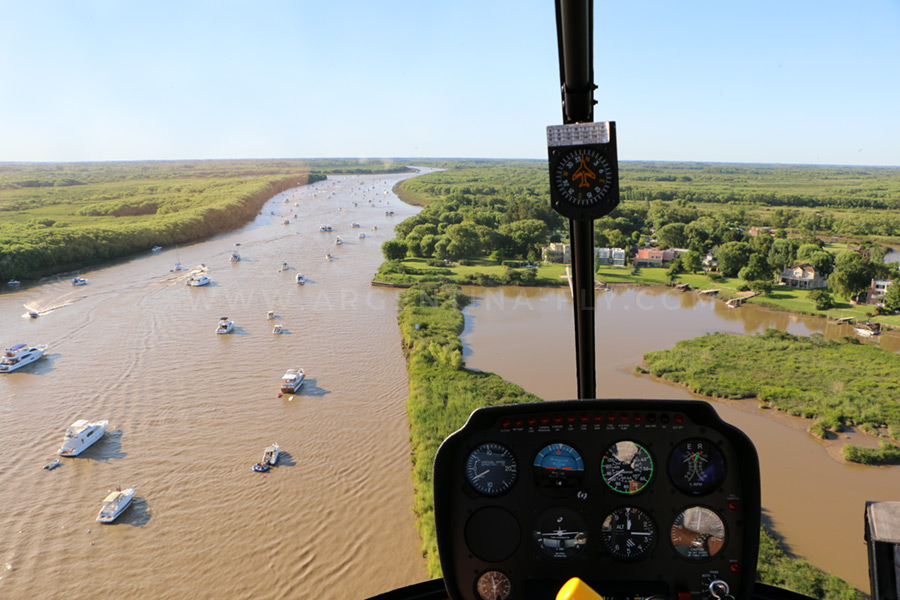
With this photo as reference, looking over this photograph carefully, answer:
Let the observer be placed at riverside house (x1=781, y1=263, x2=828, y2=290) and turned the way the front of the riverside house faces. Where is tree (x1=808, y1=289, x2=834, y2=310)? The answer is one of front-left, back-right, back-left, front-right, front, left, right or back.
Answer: front-left

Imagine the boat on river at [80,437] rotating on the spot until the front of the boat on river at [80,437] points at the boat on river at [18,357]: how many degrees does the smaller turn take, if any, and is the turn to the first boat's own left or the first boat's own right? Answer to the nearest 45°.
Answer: approximately 45° to the first boat's own left

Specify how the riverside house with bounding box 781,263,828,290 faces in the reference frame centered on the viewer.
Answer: facing the viewer and to the left of the viewer

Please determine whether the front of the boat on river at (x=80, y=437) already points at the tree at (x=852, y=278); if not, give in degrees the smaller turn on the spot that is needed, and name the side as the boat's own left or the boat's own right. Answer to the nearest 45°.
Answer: approximately 45° to the boat's own right

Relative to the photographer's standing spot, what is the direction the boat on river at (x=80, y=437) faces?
facing away from the viewer and to the right of the viewer

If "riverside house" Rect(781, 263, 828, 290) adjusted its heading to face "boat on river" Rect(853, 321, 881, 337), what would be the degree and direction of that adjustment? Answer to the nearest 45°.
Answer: approximately 45° to its left

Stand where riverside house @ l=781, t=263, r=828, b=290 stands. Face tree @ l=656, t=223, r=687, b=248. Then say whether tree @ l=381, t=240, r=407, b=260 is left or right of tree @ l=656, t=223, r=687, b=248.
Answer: left

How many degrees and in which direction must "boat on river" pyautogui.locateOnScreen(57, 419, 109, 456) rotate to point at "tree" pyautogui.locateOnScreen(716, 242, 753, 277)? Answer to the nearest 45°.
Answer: approximately 45° to its right

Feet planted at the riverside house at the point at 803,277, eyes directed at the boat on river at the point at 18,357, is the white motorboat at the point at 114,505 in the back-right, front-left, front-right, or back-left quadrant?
front-left

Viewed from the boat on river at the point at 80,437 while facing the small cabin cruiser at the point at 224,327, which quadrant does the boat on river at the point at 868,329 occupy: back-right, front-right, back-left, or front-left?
front-right

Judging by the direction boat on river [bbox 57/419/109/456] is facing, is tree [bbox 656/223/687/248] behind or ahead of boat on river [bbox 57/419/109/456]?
ahead

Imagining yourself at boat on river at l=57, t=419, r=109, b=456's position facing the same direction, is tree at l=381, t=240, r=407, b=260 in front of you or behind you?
in front
